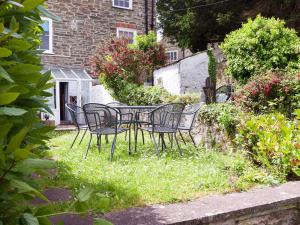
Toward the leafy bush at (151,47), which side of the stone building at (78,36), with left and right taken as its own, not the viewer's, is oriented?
left

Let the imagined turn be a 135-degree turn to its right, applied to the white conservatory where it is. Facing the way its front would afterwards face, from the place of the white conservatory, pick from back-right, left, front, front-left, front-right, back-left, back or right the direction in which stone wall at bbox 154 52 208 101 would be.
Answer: back-right

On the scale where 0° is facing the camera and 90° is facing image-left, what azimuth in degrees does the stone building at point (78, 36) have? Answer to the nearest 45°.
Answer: approximately 0°

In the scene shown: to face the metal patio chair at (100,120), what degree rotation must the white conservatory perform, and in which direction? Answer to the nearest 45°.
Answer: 0° — it already faces it

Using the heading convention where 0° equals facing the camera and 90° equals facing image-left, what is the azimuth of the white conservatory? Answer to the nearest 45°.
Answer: approximately 0°
